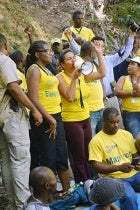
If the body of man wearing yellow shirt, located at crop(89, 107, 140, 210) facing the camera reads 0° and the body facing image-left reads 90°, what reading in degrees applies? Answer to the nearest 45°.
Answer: approximately 315°
